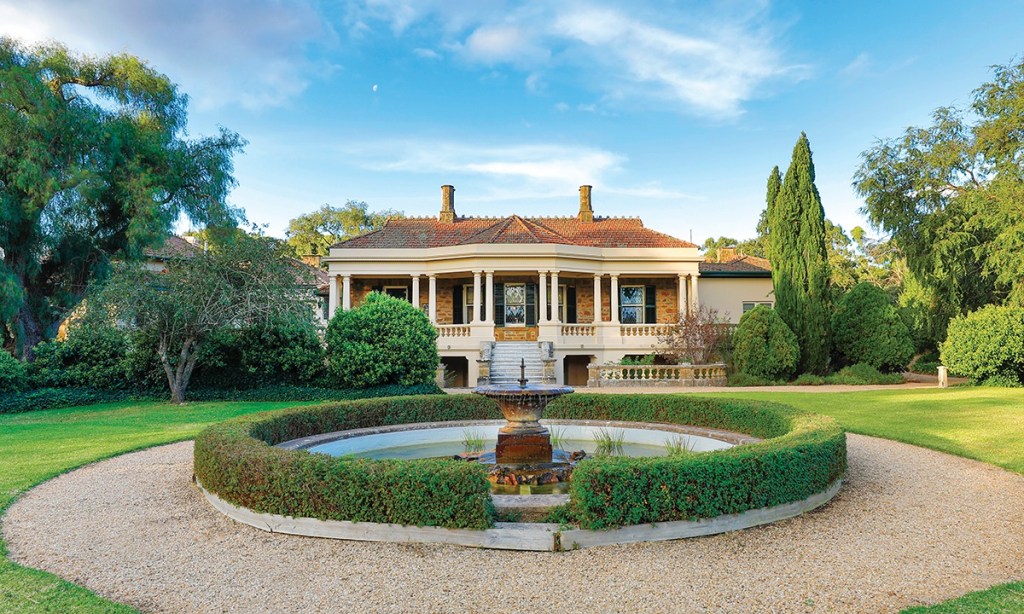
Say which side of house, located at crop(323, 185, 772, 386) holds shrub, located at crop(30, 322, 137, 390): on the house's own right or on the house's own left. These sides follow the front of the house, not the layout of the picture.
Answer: on the house's own right

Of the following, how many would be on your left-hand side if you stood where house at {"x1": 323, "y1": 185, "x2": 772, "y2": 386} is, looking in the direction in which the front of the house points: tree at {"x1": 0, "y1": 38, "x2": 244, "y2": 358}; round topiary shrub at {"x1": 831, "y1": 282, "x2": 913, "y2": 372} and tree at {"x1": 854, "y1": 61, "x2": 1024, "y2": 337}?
2

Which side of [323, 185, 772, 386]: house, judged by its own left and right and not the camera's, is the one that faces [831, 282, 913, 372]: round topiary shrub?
left

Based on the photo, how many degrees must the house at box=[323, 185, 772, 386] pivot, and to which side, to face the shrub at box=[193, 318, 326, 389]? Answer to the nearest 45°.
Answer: approximately 45° to its right

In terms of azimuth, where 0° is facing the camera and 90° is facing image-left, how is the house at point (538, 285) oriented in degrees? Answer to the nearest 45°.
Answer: approximately 0°

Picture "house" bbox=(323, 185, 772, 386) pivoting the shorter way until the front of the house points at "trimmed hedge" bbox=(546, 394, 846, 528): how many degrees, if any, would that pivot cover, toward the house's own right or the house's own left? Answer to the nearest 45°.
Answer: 0° — it already faces it

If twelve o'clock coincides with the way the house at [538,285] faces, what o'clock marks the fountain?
The fountain is roughly at 12 o'clock from the house.

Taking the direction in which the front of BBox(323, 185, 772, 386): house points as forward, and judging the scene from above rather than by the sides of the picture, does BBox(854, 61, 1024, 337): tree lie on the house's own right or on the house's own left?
on the house's own left

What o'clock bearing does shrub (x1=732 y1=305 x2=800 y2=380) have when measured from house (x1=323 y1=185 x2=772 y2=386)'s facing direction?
The shrub is roughly at 10 o'clock from the house.

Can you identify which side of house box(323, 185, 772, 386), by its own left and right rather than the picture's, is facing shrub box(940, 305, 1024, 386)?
left

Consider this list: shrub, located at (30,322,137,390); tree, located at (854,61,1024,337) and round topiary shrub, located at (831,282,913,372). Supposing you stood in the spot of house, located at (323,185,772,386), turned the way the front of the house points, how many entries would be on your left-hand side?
2
